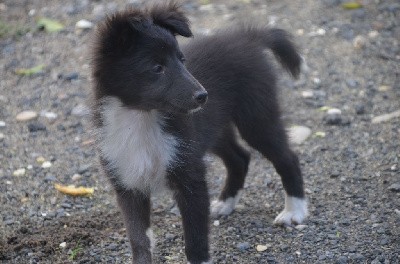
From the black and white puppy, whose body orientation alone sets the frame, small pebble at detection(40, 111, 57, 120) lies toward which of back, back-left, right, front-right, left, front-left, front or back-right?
right

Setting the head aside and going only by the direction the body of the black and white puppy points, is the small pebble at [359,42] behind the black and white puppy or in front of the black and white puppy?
behind

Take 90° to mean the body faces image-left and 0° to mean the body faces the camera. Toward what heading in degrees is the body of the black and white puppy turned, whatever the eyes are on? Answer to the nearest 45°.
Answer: approximately 45°

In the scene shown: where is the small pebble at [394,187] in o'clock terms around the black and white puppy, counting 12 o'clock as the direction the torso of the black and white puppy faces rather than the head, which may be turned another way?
The small pebble is roughly at 7 o'clock from the black and white puppy.

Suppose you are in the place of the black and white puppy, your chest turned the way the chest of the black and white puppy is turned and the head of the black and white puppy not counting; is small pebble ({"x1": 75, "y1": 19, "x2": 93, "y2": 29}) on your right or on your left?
on your right

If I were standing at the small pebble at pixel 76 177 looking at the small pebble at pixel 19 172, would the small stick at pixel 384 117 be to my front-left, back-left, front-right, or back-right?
back-right

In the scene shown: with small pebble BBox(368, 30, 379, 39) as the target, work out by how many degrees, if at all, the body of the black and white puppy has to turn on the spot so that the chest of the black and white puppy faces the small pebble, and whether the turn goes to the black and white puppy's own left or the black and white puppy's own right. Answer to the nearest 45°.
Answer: approximately 180°

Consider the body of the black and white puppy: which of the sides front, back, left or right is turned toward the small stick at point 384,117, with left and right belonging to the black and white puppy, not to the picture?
back

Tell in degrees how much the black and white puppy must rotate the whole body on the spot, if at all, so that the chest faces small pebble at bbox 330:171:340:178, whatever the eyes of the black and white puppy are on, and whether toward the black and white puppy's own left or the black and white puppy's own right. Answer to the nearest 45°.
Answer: approximately 180°

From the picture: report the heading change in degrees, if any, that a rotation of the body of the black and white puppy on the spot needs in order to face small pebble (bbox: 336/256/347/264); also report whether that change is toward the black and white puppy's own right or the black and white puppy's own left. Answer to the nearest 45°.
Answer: approximately 135° to the black and white puppy's own left

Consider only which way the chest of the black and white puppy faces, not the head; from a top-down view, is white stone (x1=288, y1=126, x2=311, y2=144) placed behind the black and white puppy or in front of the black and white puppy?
behind

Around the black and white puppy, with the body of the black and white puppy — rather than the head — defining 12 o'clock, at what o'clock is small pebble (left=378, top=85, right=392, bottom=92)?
The small pebble is roughly at 6 o'clock from the black and white puppy.

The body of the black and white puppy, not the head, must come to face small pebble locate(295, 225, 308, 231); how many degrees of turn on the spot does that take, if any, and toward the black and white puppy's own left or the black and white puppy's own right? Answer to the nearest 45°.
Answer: approximately 135° to the black and white puppy's own left

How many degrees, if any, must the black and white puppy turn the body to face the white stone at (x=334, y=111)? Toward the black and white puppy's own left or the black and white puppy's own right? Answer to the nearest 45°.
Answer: approximately 180°

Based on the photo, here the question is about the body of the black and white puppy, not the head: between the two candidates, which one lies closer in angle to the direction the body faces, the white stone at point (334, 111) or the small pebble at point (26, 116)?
the small pebble
